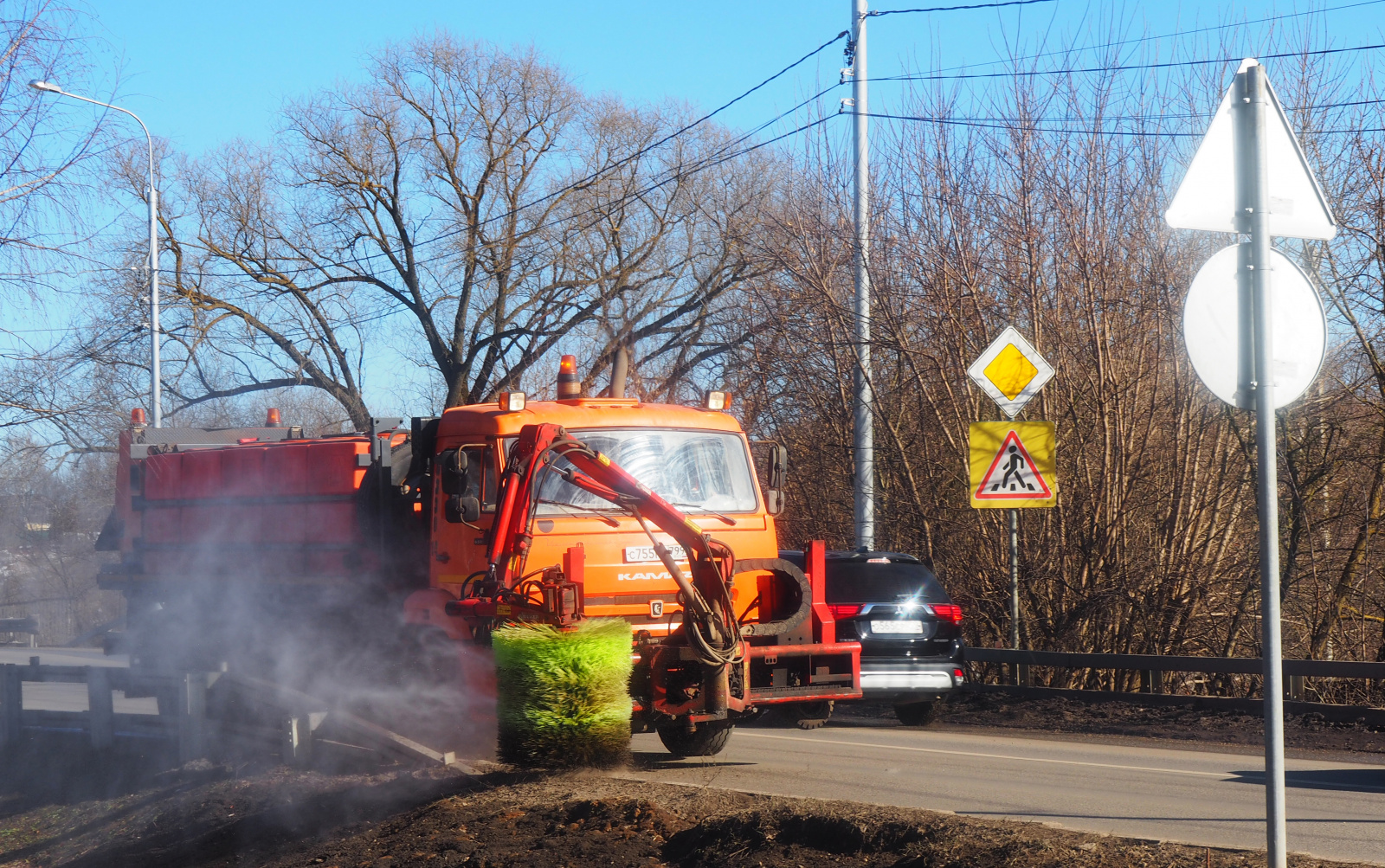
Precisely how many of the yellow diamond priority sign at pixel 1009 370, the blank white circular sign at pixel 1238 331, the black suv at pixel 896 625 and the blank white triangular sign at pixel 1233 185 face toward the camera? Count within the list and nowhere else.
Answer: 1

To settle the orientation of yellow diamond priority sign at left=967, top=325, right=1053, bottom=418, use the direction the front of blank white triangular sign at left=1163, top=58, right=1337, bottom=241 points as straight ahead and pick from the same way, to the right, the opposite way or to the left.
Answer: the opposite way

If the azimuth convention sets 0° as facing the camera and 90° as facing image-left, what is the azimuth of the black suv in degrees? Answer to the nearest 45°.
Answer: approximately 135°

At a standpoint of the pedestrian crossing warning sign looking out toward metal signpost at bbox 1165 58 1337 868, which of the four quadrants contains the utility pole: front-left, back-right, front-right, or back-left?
back-right

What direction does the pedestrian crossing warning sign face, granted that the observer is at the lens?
facing the viewer

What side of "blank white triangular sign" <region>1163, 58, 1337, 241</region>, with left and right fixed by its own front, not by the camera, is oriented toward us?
back

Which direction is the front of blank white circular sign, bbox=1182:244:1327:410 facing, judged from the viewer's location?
facing away from the viewer

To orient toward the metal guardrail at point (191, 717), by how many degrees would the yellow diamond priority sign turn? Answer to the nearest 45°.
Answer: approximately 45° to its right

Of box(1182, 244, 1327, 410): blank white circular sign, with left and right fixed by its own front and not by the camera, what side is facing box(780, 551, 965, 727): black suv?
front

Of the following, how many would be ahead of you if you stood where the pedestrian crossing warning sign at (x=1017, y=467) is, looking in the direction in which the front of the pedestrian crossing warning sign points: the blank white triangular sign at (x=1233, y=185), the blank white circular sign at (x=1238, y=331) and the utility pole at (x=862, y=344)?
2

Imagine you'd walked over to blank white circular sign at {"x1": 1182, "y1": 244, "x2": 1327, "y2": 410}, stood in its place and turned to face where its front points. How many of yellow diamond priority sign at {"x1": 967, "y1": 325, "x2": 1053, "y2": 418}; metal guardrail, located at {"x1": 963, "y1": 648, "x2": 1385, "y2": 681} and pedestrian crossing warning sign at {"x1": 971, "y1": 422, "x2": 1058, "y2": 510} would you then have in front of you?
3

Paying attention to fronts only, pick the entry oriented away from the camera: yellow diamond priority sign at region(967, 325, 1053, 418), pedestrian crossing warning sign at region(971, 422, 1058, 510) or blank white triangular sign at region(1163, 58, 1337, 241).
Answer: the blank white triangular sign

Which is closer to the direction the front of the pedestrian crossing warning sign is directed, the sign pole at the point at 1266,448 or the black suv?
the sign pole

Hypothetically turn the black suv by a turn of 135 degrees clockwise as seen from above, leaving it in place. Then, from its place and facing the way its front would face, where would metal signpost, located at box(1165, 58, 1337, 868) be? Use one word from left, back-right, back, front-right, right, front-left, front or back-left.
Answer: right

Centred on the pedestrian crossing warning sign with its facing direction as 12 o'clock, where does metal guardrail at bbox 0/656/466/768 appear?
The metal guardrail is roughly at 2 o'clock from the pedestrian crossing warning sign.

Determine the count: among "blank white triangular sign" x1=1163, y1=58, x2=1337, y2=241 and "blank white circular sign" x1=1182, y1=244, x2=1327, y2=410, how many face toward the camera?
0

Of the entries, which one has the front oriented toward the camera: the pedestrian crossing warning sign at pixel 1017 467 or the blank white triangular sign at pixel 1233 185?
the pedestrian crossing warning sign

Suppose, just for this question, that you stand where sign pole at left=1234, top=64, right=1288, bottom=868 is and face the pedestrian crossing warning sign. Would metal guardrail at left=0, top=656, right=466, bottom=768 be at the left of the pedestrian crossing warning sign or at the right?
left

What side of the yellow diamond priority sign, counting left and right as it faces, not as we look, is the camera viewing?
front

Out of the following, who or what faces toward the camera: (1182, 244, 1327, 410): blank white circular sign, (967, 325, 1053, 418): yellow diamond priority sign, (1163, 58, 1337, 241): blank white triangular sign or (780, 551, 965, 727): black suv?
the yellow diamond priority sign
